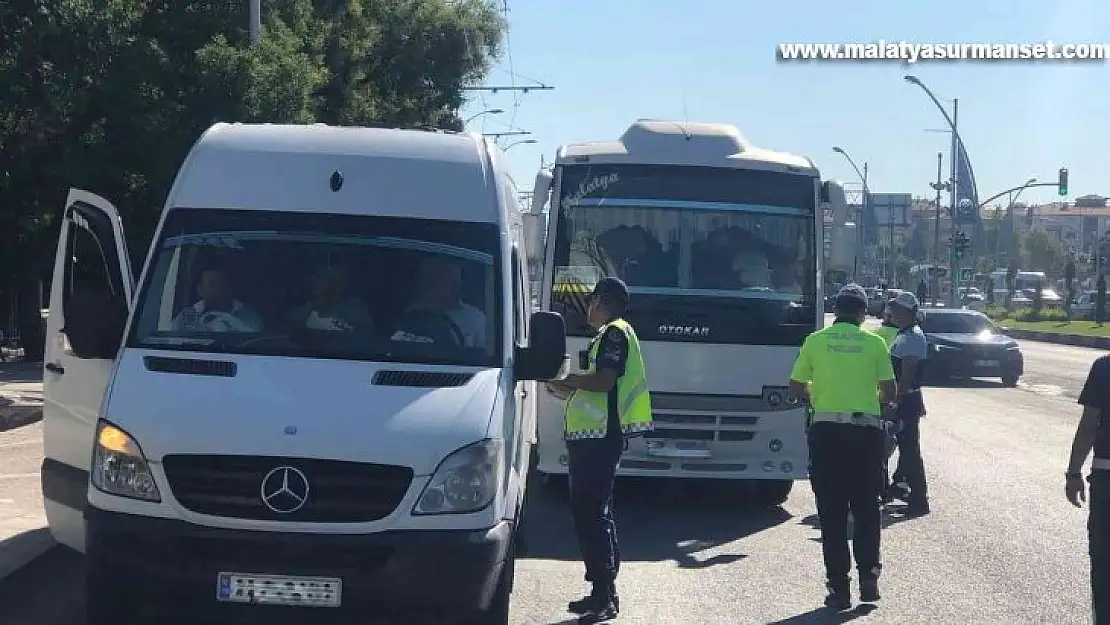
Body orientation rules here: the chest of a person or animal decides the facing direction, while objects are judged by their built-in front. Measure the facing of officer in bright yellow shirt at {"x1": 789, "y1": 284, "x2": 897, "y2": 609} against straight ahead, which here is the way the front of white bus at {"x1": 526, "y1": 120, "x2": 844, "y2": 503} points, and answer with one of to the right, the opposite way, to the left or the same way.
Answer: the opposite way

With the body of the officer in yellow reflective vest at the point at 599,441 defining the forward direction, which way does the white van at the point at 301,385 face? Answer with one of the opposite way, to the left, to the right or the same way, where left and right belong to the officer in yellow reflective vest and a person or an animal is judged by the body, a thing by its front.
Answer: to the left

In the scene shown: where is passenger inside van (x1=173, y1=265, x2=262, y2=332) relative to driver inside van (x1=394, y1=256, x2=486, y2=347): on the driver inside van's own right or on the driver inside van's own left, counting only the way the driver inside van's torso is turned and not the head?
on the driver inside van's own right

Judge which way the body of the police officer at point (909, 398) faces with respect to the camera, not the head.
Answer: to the viewer's left

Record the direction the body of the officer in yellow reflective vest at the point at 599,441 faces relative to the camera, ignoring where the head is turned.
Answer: to the viewer's left

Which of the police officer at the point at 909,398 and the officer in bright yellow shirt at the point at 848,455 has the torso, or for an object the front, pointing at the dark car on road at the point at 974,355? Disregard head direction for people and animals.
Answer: the officer in bright yellow shirt

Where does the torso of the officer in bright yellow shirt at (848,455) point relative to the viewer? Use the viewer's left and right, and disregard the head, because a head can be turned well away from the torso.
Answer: facing away from the viewer

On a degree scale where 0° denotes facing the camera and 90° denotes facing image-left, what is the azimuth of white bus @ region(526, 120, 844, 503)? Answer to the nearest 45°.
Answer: approximately 0°

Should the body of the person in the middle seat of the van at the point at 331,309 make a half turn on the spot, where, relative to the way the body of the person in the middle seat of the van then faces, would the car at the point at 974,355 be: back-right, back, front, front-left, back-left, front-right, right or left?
front-right

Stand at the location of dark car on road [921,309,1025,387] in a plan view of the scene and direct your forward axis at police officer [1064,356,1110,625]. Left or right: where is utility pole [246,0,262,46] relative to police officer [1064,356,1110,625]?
right

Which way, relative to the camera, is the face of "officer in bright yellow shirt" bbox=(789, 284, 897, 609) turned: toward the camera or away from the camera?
away from the camera
